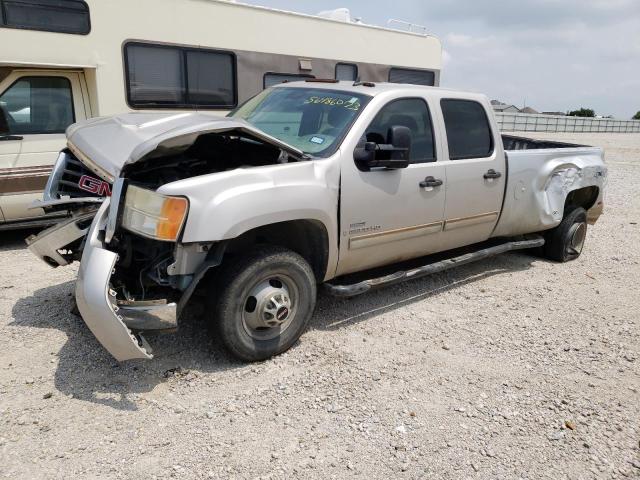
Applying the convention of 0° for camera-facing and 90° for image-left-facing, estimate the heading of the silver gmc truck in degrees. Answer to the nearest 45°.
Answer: approximately 45°

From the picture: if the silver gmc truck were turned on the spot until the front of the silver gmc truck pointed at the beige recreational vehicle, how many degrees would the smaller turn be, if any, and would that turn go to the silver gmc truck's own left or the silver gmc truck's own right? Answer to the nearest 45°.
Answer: approximately 90° to the silver gmc truck's own right
